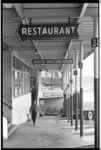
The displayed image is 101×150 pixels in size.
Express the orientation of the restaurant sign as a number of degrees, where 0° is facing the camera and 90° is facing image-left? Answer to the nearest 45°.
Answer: approximately 0°
